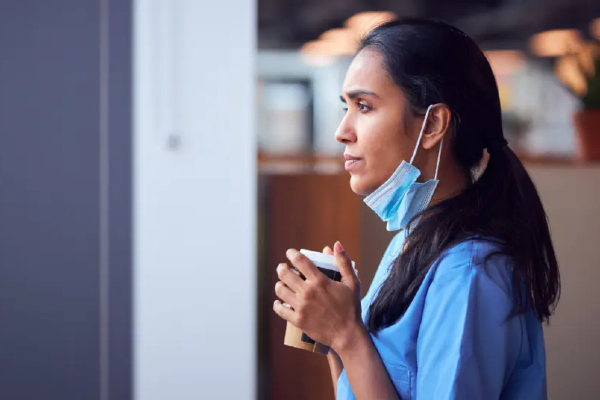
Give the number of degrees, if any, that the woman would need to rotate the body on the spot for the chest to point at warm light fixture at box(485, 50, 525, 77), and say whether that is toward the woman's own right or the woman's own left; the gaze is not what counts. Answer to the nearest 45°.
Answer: approximately 90° to the woman's own right

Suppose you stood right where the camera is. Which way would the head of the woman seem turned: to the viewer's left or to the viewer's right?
to the viewer's left

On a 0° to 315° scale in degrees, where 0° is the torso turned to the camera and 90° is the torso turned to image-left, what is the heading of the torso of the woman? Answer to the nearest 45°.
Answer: approximately 90°

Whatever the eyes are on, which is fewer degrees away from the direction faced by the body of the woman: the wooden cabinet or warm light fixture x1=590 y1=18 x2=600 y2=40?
the wooden cabinet

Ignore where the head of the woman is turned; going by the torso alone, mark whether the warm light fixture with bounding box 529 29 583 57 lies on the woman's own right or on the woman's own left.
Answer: on the woman's own right
